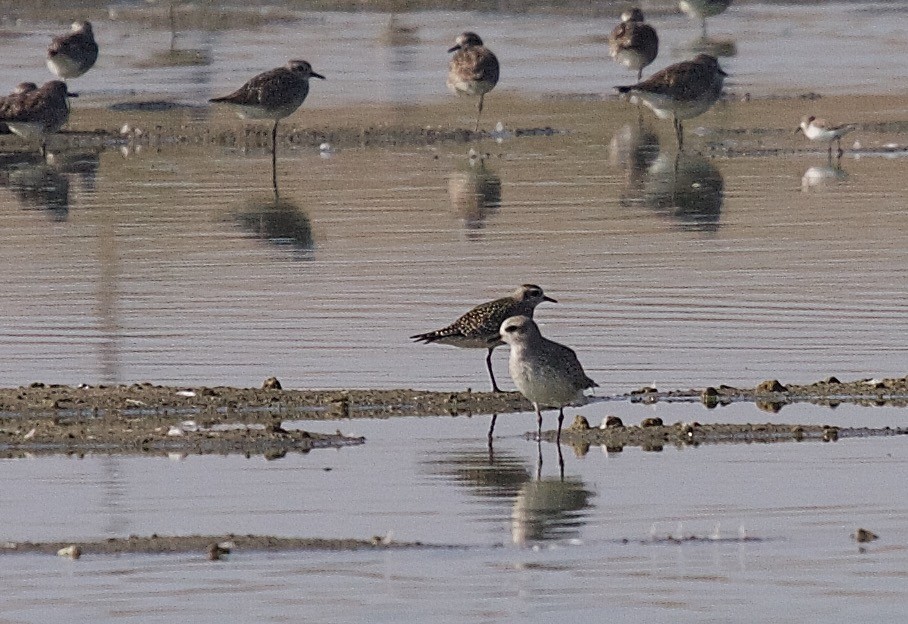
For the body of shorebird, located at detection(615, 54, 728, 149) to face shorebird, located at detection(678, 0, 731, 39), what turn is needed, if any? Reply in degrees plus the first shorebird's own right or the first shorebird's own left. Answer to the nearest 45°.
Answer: approximately 90° to the first shorebird's own left

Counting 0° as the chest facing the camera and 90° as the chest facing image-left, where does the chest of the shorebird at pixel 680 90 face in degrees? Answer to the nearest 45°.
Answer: approximately 270°

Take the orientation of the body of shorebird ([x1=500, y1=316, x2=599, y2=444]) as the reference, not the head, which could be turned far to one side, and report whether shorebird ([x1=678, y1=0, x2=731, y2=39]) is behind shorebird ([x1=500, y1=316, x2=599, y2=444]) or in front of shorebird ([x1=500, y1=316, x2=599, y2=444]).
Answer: behind

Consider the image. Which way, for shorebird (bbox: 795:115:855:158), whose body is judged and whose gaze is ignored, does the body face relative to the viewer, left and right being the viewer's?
facing to the left of the viewer

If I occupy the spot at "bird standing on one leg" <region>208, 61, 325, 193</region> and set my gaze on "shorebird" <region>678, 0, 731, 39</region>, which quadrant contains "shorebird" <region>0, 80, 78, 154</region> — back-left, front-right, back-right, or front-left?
back-left

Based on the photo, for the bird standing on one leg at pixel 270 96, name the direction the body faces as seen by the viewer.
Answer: to the viewer's right

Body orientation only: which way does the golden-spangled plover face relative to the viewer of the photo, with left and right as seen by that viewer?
facing to the right of the viewer

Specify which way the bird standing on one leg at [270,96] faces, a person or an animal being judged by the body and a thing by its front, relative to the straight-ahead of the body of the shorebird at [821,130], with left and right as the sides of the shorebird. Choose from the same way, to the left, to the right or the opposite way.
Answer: the opposite way

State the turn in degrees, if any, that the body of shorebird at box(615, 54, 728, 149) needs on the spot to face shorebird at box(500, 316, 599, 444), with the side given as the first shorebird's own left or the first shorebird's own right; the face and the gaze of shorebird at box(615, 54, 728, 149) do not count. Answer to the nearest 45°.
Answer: approximately 90° to the first shorebird's own right
